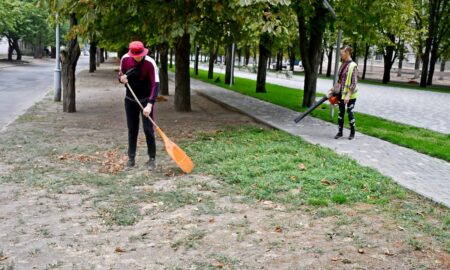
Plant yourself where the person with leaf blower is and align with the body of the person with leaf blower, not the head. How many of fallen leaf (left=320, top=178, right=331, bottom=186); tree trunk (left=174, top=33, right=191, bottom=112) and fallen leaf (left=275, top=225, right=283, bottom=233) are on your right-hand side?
1

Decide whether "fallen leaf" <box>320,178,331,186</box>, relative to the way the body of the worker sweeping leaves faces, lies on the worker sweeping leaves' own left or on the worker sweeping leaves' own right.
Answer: on the worker sweeping leaves' own left

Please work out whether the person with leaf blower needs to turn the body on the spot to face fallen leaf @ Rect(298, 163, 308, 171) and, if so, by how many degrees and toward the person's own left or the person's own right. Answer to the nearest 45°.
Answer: approximately 45° to the person's own left

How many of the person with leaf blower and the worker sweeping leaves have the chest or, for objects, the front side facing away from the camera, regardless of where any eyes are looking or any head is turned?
0

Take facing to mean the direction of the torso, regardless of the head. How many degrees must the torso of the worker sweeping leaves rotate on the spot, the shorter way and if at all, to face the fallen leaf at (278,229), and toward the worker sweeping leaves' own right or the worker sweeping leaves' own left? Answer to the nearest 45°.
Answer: approximately 45° to the worker sweeping leaves' own left

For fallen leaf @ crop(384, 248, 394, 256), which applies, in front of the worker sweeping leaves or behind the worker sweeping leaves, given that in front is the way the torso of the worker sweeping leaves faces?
in front

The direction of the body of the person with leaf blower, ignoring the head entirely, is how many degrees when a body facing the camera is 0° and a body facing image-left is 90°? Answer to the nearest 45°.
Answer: approximately 45°

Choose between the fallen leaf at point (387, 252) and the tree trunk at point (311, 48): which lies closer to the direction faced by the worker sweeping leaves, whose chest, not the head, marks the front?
the fallen leaf

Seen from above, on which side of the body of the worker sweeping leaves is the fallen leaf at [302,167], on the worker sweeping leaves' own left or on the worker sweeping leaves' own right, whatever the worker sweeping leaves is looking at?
on the worker sweeping leaves' own left

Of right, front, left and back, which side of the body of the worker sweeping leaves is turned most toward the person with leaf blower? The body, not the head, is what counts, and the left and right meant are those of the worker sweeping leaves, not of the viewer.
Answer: left

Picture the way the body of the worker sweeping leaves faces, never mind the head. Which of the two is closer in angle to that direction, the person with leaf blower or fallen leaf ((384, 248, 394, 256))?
the fallen leaf
